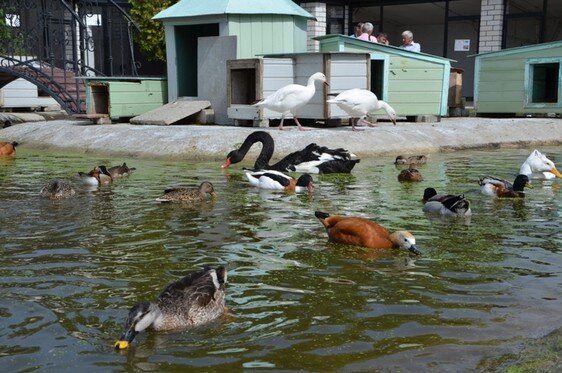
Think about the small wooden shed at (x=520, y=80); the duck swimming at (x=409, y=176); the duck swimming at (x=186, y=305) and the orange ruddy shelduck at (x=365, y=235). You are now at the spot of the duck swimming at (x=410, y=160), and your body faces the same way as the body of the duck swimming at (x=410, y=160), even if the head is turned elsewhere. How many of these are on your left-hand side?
3

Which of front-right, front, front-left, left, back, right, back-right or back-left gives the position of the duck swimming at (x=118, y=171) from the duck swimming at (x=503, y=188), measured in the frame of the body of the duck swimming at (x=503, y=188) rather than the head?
back

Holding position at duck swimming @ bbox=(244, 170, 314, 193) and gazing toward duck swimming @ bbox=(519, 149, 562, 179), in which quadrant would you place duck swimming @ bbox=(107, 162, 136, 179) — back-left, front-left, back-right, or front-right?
back-left

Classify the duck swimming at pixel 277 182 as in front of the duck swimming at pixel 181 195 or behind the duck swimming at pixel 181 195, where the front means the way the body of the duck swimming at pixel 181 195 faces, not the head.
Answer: in front

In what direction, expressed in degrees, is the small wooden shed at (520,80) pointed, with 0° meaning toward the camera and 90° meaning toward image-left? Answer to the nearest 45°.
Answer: approximately 0°

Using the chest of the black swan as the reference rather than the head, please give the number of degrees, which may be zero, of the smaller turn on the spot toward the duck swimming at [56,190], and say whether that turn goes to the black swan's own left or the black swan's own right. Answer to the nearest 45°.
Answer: approximately 45° to the black swan's own left

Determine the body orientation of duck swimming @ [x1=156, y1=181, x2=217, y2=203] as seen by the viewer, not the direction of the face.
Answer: to the viewer's right

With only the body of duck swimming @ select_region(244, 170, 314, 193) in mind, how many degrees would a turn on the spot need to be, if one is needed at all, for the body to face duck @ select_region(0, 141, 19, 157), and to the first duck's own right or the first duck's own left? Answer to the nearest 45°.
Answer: approximately 135° to the first duck's own left

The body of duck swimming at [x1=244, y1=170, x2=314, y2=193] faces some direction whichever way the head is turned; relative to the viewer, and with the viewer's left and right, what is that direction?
facing to the right of the viewer
